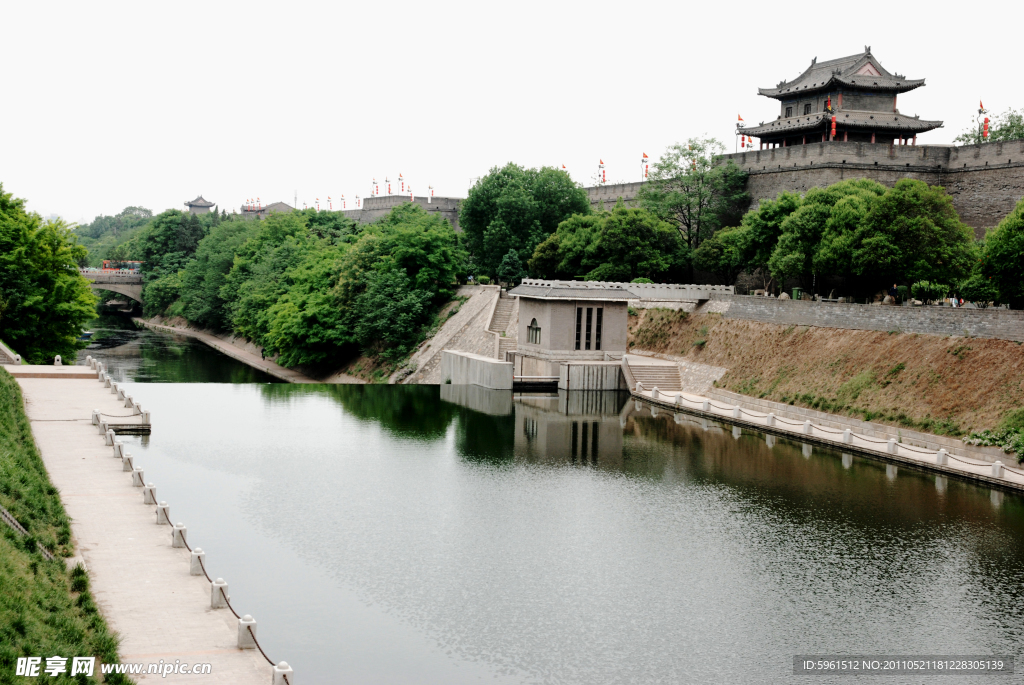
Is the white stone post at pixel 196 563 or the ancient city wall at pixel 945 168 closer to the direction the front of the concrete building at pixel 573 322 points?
the white stone post

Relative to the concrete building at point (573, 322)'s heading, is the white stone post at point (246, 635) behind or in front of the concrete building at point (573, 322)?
in front

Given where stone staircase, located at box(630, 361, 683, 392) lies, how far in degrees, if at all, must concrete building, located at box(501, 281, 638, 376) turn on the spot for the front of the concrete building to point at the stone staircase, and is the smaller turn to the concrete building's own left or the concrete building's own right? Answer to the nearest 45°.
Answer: approximately 45° to the concrete building's own left

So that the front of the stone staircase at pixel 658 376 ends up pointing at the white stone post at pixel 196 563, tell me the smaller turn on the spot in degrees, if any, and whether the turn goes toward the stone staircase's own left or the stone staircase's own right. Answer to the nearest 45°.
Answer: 0° — it already faces it

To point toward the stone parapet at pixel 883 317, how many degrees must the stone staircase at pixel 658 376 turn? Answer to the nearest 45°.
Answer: approximately 45° to its left

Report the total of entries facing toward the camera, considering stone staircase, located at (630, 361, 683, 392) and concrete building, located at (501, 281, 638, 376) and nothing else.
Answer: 2

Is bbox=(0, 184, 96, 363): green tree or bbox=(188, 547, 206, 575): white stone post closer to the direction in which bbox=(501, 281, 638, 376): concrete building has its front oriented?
the white stone post

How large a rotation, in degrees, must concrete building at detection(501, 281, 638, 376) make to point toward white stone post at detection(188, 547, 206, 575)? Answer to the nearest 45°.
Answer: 0° — it already faces it

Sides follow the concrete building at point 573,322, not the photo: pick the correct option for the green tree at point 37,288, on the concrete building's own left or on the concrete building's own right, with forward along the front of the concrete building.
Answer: on the concrete building's own right

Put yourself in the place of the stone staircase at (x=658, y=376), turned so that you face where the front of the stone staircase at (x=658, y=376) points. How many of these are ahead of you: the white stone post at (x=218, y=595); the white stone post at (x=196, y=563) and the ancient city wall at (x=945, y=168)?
2

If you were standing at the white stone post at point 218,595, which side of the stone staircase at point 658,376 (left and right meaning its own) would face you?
front

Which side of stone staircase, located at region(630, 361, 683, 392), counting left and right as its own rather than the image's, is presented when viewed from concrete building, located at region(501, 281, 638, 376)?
right

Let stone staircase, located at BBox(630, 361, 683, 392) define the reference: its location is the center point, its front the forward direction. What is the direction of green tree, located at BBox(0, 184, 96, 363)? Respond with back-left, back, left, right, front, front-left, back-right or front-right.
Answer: right

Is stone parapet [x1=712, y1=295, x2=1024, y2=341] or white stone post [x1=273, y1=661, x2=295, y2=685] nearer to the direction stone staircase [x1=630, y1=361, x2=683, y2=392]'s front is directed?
the white stone post

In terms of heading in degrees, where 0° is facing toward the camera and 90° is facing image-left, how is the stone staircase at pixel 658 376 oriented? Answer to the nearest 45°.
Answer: approximately 0°
